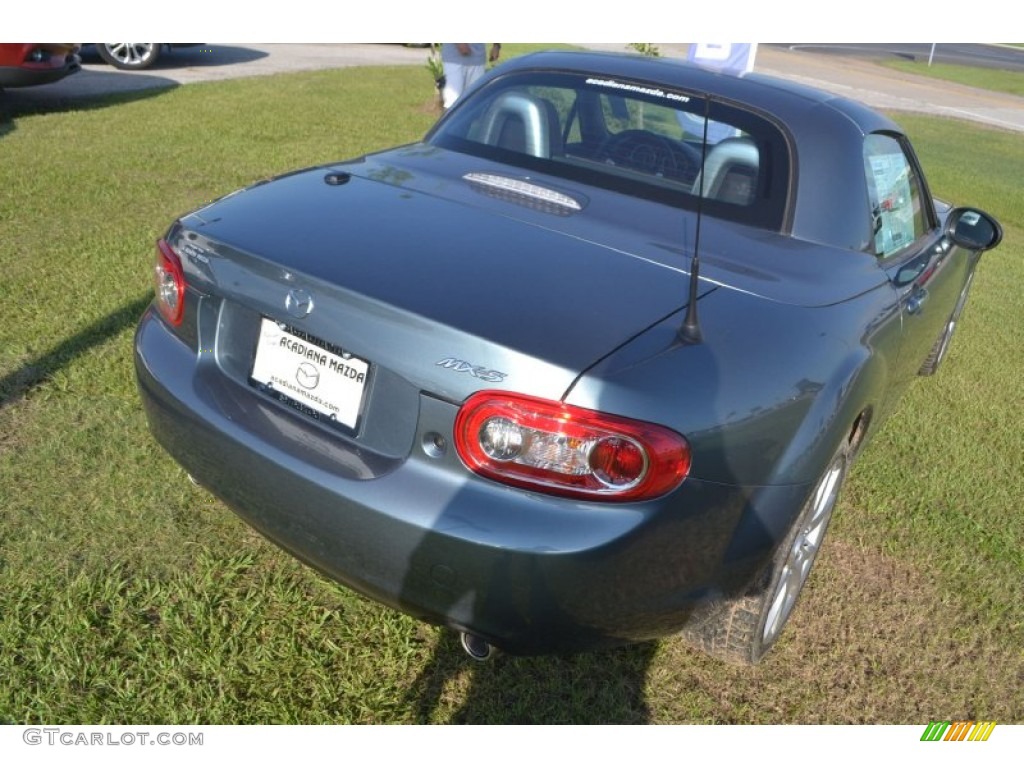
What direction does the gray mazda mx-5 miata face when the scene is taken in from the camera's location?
facing away from the viewer and to the right of the viewer

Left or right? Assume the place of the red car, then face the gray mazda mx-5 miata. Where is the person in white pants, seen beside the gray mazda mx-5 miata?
left

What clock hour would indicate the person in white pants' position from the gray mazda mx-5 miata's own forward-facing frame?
The person in white pants is roughly at 10 o'clock from the gray mazda mx-5 miata.

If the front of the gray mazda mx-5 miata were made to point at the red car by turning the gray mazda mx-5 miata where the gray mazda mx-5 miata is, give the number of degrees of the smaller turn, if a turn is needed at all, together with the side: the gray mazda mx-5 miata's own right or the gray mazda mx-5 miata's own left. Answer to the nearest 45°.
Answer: approximately 90° to the gray mazda mx-5 miata's own left
